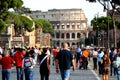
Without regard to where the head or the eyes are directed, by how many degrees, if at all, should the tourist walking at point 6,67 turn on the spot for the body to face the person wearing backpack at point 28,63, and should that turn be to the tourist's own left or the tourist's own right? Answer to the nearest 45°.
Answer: approximately 135° to the tourist's own right

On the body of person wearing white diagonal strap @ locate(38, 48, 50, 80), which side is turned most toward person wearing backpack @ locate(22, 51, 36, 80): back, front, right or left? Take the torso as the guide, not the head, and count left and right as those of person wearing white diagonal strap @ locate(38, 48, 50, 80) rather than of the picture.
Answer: left

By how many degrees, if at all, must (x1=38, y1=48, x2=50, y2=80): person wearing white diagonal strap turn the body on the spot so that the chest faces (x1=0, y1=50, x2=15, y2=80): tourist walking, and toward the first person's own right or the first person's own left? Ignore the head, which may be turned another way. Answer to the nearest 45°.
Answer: approximately 90° to the first person's own left

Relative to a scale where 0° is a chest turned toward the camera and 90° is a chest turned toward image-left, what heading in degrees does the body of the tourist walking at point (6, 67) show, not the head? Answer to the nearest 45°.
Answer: approximately 180°

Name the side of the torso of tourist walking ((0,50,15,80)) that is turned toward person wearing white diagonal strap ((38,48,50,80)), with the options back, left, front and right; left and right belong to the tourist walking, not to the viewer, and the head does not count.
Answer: right

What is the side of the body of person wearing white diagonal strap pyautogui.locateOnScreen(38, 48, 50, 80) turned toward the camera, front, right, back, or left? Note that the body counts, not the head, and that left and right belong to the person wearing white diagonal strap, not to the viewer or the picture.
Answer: back

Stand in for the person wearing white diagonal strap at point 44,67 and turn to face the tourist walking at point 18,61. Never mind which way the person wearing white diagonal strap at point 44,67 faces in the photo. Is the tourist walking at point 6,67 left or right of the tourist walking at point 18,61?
left

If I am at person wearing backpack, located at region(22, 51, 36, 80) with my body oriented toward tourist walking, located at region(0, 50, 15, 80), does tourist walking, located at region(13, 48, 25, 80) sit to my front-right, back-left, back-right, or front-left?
front-right
